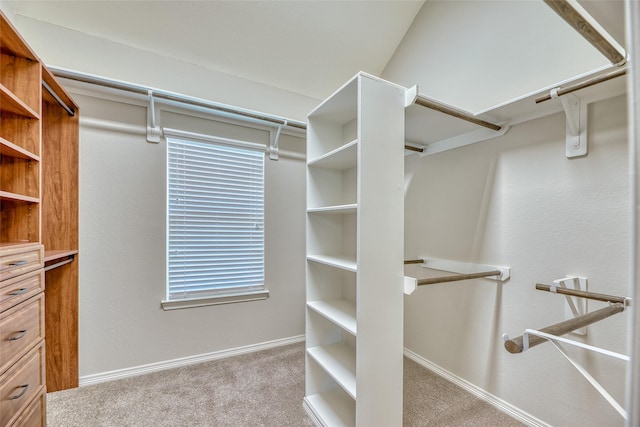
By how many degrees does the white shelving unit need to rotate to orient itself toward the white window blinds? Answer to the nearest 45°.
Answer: approximately 90° to its right

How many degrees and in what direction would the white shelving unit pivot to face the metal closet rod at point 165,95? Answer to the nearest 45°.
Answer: approximately 45° to its right

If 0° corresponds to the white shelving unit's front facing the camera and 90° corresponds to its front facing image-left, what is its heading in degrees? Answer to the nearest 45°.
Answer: approximately 45°

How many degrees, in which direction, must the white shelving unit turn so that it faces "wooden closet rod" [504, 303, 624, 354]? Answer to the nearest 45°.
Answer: approximately 90° to its left

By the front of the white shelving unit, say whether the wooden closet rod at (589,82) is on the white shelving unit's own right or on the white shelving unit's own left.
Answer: on the white shelving unit's own left
